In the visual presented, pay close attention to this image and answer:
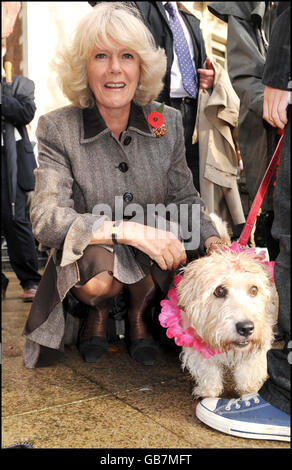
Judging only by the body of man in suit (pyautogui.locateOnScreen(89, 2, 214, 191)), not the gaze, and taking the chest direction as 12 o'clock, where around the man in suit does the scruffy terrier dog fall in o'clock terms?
The scruffy terrier dog is roughly at 12 o'clock from the man in suit.

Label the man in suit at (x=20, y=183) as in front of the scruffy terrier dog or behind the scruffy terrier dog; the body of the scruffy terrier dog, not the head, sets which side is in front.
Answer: behind

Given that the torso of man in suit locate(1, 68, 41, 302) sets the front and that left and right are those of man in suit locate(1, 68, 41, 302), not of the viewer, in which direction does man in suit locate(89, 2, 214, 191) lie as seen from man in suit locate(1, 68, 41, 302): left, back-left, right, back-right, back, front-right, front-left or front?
left

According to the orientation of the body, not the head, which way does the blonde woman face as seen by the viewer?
toward the camera

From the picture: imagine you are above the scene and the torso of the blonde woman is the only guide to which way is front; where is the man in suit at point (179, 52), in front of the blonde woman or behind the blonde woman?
behind

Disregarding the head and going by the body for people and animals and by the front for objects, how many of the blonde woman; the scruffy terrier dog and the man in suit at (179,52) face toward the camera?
3

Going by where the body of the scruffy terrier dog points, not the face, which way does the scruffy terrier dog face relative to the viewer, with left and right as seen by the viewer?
facing the viewer

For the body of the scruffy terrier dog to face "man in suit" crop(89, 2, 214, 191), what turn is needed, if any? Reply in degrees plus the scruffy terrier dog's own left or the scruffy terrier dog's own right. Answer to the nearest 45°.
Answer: approximately 180°
